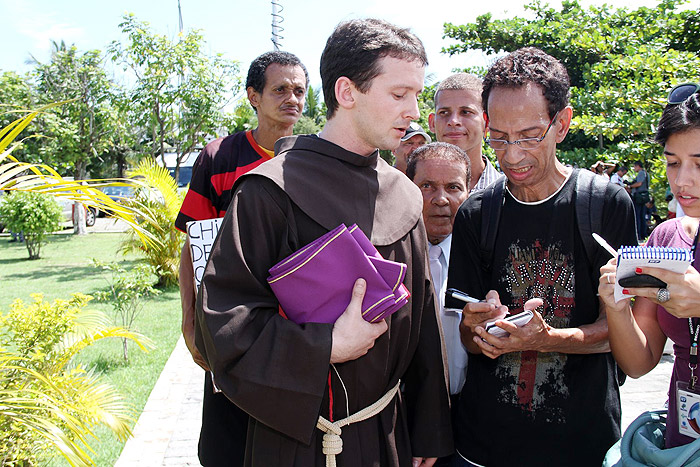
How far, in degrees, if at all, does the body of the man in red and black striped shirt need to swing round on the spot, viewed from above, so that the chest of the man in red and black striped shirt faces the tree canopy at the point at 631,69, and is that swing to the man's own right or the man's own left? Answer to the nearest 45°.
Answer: approximately 90° to the man's own left

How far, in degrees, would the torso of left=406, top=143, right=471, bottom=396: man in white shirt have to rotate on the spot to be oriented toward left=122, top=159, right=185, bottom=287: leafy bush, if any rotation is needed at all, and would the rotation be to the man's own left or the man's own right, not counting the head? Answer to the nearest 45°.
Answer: approximately 135° to the man's own right

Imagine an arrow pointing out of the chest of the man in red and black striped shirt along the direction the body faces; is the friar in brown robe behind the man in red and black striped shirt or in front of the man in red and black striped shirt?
in front

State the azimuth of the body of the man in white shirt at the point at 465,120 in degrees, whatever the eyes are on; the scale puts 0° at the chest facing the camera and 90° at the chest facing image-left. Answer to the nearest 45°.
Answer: approximately 0°

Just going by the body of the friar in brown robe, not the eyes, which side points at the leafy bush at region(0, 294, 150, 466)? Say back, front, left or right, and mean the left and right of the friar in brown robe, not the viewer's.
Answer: back

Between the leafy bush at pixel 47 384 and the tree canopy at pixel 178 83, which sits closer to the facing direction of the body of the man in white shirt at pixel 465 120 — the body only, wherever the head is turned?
the leafy bush

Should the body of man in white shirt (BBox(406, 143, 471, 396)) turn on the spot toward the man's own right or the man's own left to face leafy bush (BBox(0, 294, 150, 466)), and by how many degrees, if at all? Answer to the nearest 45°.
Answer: approximately 90° to the man's own right

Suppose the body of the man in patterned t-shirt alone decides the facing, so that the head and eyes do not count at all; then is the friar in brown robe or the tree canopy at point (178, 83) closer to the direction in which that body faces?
the friar in brown robe

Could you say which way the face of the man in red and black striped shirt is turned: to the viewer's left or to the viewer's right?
to the viewer's right

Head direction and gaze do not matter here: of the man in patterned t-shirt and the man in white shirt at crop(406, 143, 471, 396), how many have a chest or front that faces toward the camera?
2

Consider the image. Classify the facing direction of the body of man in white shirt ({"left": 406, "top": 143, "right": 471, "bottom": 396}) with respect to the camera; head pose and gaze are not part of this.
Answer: toward the camera

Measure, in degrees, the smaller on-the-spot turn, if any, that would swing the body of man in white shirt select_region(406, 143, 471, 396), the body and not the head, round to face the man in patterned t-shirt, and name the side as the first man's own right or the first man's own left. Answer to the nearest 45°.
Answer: approximately 45° to the first man's own left

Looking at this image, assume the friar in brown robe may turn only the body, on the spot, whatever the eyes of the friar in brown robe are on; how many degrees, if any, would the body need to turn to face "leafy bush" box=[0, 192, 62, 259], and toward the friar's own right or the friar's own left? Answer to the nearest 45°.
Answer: approximately 180°
